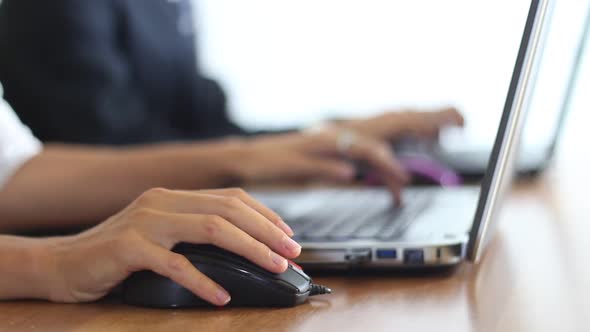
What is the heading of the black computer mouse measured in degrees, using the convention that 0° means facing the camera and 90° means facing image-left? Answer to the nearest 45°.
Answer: approximately 270°

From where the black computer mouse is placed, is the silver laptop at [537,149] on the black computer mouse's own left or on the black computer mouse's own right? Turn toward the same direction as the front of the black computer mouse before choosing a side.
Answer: on the black computer mouse's own left

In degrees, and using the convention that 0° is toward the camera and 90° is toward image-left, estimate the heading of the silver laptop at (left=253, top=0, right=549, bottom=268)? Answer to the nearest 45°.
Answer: approximately 90°

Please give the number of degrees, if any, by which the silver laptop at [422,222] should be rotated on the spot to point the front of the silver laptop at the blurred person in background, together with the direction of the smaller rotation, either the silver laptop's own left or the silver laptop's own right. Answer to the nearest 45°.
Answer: approximately 45° to the silver laptop's own right

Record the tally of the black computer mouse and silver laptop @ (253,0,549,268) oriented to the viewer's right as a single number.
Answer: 1

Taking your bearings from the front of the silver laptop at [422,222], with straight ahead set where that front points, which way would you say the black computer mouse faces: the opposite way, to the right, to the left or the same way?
the opposite way
